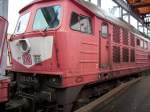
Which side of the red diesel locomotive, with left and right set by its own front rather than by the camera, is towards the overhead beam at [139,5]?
back

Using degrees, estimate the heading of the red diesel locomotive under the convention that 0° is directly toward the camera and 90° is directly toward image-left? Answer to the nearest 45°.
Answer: approximately 45°
